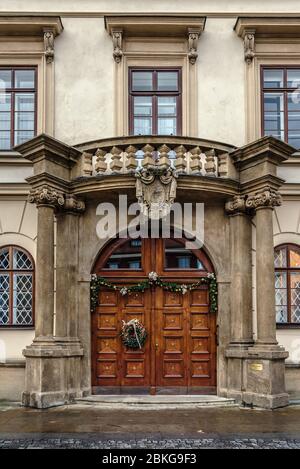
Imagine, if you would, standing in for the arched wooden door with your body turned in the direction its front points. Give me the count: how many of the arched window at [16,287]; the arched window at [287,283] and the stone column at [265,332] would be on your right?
1

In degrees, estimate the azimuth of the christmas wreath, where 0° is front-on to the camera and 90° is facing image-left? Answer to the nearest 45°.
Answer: approximately 0°

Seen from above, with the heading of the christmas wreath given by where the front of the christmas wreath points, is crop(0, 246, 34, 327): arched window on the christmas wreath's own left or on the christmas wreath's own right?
on the christmas wreath's own right

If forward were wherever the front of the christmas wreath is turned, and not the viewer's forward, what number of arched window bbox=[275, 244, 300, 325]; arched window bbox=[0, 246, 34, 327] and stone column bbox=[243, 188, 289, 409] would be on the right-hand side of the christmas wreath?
1

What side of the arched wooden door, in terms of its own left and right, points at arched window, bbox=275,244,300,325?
left
